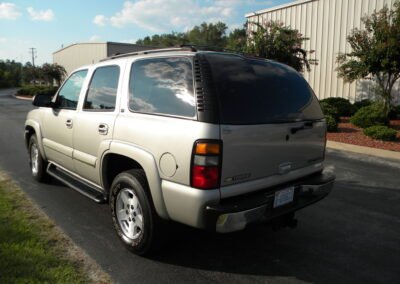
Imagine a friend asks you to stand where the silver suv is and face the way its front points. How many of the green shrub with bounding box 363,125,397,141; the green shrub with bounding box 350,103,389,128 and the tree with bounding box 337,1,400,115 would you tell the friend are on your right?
3

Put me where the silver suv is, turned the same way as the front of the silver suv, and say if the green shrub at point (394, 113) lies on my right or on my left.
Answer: on my right

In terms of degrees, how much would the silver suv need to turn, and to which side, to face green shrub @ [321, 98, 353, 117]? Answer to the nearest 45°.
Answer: approximately 90° to its right

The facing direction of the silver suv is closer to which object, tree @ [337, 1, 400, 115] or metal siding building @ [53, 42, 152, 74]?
the metal siding building

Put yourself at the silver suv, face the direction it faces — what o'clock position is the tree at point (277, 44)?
The tree is roughly at 2 o'clock from the silver suv.

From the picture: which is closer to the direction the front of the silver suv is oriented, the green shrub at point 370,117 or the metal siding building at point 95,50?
the metal siding building

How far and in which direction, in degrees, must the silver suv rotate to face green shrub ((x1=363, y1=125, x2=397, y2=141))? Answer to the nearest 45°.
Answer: approximately 90° to its right

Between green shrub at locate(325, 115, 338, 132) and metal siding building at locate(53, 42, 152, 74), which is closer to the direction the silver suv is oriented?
the metal siding building

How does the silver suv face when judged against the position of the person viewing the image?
facing away from the viewer and to the left of the viewer

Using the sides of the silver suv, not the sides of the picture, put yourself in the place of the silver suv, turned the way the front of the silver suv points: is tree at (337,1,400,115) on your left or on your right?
on your right

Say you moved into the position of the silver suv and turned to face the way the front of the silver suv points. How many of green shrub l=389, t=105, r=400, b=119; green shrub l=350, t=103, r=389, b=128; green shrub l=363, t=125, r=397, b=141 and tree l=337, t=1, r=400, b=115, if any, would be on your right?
4

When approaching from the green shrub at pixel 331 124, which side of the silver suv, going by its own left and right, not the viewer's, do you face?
right
